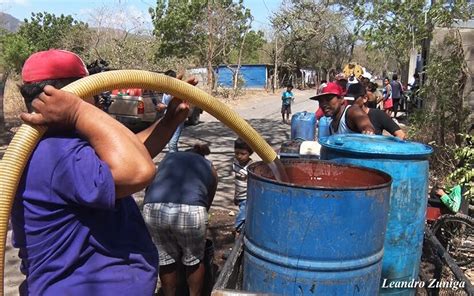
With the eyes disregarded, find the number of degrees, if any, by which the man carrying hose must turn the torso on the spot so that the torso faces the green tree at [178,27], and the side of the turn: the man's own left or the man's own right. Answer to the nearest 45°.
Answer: approximately 90° to the man's own left

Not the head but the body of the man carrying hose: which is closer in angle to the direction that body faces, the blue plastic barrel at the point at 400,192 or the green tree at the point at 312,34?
the blue plastic barrel

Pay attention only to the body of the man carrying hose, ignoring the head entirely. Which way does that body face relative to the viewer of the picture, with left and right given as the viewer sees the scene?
facing to the right of the viewer

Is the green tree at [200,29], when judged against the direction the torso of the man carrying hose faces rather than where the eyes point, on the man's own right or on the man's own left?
on the man's own left

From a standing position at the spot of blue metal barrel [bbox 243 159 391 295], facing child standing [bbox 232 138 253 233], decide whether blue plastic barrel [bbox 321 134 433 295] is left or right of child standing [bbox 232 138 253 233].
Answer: right

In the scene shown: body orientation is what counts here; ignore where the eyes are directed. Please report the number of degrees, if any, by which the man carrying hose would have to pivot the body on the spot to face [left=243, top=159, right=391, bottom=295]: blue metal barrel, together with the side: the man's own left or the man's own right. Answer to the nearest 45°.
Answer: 0° — they already face it

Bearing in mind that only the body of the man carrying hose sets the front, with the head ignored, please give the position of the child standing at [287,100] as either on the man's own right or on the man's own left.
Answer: on the man's own left

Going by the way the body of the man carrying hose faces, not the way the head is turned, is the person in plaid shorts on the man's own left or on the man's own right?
on the man's own left

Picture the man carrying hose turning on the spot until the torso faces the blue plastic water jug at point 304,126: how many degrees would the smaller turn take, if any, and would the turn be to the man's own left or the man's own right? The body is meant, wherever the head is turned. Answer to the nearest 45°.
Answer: approximately 45° to the man's own left
